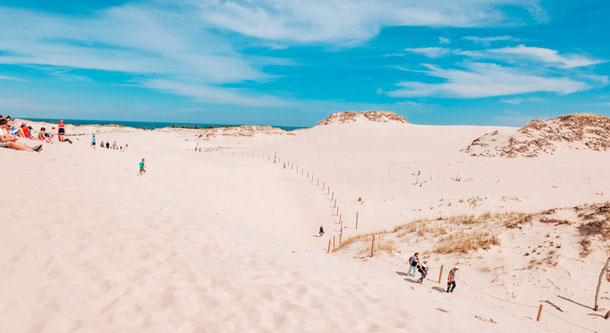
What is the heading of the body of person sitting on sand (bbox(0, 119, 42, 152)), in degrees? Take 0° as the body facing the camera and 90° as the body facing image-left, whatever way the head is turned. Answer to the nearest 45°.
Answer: approximately 270°

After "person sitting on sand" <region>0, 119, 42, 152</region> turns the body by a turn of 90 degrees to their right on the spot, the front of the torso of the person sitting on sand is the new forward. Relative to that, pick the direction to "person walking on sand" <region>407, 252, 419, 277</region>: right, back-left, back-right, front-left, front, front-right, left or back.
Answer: front-left
